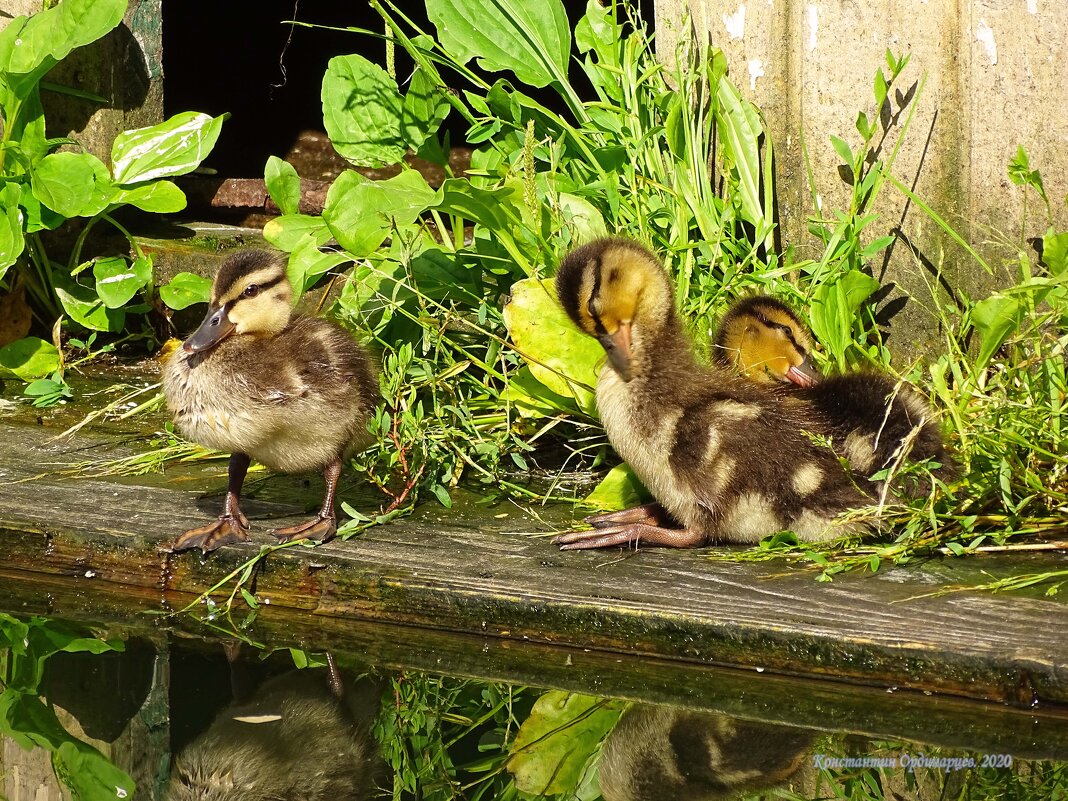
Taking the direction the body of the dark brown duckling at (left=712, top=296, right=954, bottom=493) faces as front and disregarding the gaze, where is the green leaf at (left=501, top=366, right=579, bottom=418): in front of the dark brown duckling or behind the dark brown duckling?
in front

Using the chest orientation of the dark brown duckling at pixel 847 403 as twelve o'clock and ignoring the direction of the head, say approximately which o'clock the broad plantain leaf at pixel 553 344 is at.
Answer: The broad plantain leaf is roughly at 1 o'clock from the dark brown duckling.

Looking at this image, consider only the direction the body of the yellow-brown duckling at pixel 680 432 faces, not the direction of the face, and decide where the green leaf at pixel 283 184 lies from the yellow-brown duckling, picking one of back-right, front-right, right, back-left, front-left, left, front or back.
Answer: front-right

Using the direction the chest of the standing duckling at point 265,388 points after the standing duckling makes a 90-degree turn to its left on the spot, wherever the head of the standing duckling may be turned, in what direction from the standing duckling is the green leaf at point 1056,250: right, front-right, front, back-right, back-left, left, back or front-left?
front-left

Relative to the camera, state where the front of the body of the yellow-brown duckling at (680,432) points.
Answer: to the viewer's left

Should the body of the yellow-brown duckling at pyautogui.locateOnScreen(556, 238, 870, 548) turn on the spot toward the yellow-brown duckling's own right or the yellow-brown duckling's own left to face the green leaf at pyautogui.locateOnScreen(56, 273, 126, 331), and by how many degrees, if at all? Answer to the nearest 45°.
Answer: approximately 45° to the yellow-brown duckling's own right

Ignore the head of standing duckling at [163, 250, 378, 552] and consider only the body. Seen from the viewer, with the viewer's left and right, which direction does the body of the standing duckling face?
facing the viewer and to the left of the viewer

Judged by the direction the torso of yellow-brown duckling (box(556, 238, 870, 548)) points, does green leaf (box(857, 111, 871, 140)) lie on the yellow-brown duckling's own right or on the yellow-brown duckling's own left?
on the yellow-brown duckling's own right

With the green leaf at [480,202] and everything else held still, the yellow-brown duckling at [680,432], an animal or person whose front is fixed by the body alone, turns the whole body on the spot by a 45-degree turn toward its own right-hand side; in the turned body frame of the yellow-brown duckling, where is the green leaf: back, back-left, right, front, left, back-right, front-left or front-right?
front

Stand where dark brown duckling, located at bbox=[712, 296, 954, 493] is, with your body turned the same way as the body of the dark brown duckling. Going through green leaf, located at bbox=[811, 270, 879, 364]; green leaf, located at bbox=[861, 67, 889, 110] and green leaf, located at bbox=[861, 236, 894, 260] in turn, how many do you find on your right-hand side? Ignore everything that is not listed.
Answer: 3

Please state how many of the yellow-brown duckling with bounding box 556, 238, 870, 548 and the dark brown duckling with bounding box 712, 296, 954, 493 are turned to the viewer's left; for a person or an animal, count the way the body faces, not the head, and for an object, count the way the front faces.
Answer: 2

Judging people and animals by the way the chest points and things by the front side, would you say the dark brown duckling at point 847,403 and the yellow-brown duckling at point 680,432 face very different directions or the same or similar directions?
same or similar directions

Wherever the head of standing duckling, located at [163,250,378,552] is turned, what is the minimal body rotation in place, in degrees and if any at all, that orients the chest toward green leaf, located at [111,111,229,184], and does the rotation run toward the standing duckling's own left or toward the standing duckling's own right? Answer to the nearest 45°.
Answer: approximately 135° to the standing duckling's own right

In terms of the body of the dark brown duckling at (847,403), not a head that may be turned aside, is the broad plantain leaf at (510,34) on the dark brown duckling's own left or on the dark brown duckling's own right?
on the dark brown duckling's own right

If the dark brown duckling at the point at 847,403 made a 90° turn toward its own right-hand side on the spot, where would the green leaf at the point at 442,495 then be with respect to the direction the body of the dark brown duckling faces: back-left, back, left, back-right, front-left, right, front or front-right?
left

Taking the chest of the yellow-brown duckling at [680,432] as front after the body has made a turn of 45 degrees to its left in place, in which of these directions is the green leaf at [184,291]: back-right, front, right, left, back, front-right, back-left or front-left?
right

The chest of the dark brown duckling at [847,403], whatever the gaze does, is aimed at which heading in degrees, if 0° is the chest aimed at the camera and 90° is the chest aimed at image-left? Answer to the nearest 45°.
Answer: approximately 90°
